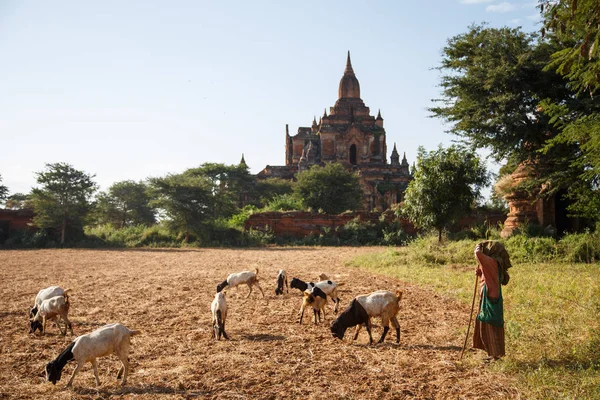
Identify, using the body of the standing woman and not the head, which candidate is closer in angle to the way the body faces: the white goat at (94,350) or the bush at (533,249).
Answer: the white goat

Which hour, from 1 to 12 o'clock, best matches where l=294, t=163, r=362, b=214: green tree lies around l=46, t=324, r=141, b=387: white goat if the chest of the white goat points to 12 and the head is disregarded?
The green tree is roughly at 4 o'clock from the white goat.

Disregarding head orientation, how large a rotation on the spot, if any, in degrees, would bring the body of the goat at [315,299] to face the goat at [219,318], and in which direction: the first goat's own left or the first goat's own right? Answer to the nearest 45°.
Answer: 0° — it already faces it

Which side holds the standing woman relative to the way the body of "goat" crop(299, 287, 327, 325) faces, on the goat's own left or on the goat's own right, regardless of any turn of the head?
on the goat's own left

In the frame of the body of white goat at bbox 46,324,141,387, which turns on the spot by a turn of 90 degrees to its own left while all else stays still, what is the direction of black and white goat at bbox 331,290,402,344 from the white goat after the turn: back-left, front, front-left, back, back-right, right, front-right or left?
left

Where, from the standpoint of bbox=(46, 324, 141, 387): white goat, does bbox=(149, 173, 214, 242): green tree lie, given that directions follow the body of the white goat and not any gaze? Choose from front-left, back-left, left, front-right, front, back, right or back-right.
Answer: right

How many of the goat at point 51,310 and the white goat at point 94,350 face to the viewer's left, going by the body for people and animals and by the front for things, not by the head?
2

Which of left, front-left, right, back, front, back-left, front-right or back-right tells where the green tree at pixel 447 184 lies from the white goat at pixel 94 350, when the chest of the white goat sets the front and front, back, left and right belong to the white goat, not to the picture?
back-right

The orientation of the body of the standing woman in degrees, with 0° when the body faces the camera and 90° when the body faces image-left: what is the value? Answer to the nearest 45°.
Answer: approximately 90°

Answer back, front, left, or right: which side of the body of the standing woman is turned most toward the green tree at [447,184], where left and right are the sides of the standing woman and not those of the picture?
right

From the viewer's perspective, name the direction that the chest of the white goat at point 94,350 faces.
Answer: to the viewer's left

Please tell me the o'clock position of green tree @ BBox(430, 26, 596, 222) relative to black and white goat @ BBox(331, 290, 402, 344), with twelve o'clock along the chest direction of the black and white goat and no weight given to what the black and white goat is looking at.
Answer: The green tree is roughly at 4 o'clock from the black and white goat.

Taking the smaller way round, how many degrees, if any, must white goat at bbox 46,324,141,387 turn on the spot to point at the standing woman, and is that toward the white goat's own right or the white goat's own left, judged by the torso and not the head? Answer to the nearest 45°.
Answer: approximately 180°
